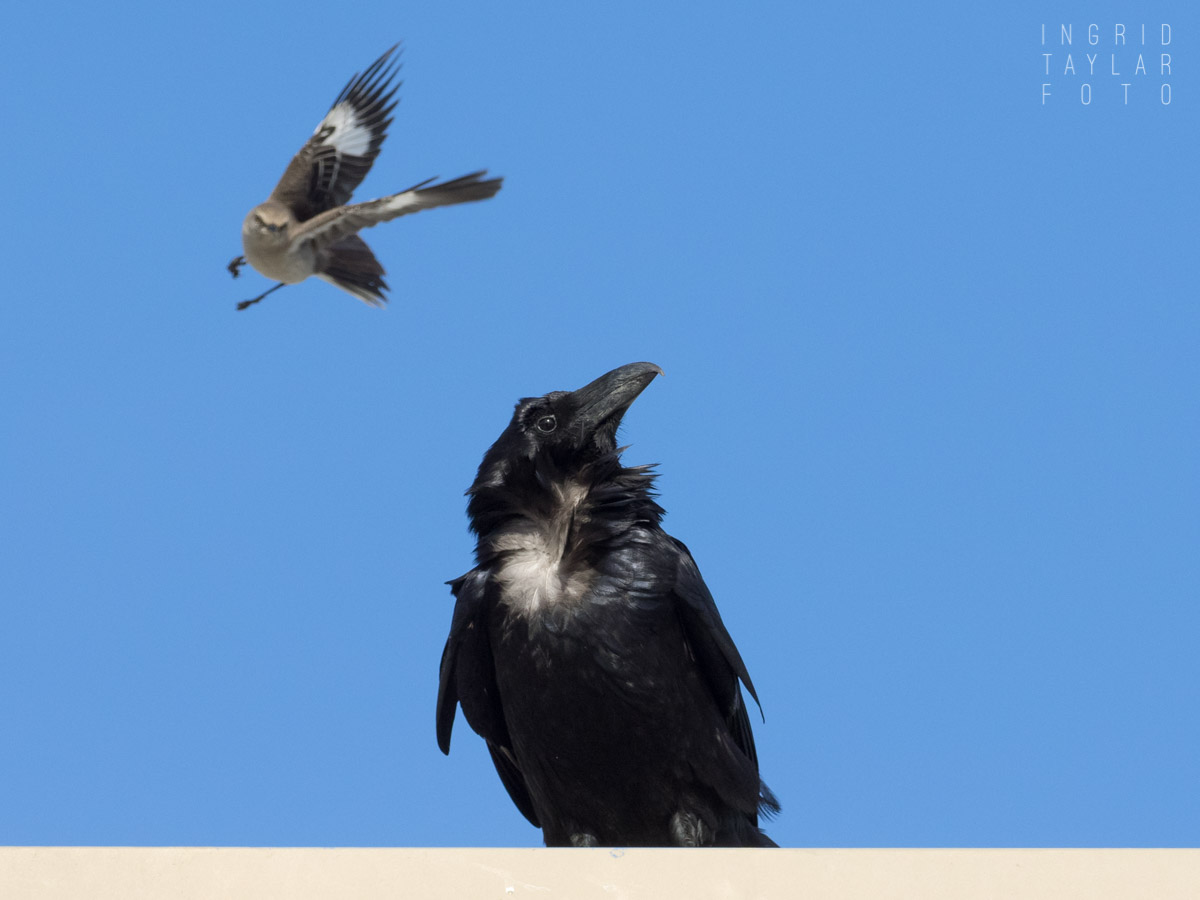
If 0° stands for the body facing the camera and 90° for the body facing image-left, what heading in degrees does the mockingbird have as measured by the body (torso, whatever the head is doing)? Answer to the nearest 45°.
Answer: approximately 45°
